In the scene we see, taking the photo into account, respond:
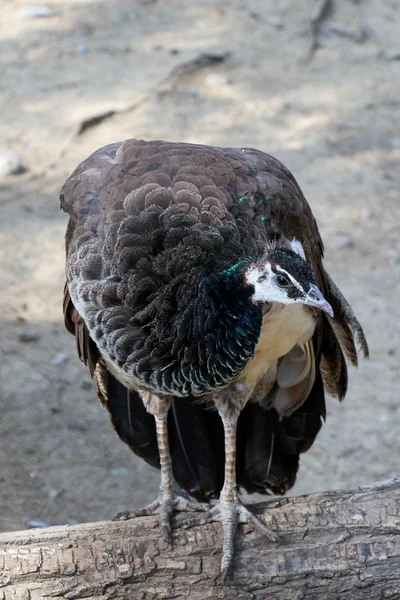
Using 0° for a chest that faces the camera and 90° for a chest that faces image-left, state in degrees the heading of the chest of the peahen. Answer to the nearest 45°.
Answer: approximately 0°
